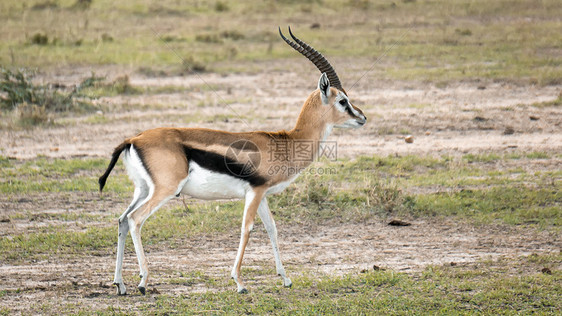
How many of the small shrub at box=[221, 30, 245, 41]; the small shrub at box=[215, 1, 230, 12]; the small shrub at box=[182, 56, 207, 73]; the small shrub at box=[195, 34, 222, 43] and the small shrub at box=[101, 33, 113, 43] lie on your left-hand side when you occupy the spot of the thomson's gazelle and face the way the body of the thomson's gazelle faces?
5

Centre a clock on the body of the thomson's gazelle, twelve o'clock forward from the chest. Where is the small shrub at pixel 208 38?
The small shrub is roughly at 9 o'clock from the thomson's gazelle.

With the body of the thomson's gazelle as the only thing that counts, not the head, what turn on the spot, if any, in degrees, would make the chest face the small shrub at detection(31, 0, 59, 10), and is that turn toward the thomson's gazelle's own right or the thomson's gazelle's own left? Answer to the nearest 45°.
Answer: approximately 90° to the thomson's gazelle's own left

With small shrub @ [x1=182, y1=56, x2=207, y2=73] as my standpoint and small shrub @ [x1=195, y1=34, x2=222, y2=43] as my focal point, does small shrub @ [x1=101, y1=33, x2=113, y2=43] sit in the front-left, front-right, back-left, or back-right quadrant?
front-left

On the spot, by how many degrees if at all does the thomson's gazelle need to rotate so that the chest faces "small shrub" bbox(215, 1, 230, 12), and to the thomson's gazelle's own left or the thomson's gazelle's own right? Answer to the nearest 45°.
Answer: approximately 90° to the thomson's gazelle's own left

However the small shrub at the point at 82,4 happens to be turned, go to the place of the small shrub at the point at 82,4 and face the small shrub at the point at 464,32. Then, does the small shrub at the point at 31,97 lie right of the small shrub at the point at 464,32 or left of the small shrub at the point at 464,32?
right

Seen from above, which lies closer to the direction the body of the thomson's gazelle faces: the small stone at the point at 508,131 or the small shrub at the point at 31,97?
the small stone

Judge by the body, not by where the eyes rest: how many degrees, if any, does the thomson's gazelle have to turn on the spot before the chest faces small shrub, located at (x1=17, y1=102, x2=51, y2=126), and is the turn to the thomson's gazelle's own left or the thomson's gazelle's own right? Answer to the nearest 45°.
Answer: approximately 135° to the thomson's gazelle's own left

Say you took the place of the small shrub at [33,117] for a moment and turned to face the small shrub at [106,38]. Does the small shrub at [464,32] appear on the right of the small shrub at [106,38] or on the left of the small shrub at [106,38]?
right

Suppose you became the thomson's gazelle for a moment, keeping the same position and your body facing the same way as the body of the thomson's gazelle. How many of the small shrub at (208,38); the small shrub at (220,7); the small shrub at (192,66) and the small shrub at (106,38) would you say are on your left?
4

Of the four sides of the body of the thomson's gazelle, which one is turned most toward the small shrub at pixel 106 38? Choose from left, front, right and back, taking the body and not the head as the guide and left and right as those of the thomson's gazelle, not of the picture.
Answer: left

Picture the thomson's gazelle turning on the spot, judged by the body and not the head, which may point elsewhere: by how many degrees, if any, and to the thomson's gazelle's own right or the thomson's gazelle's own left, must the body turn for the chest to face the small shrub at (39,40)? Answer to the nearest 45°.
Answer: approximately 90° to the thomson's gazelle's own left

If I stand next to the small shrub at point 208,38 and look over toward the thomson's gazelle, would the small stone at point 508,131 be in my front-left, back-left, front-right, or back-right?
front-left

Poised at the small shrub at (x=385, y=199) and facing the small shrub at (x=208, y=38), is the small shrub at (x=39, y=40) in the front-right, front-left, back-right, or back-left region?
front-left

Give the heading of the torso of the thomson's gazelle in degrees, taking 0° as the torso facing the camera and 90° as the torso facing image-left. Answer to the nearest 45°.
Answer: approximately 270°

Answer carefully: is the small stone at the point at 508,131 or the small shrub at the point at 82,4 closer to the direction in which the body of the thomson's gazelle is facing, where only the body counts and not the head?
the small stone

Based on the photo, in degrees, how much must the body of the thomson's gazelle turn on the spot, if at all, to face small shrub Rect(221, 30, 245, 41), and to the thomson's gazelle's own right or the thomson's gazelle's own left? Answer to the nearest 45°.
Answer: approximately 90° to the thomson's gazelle's own left
